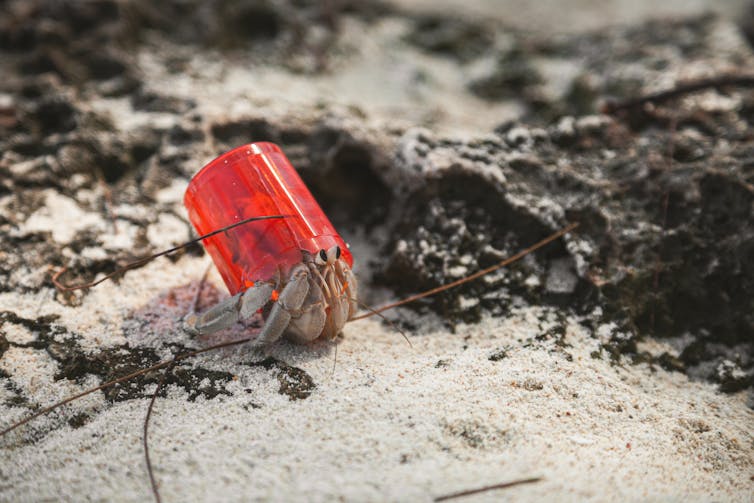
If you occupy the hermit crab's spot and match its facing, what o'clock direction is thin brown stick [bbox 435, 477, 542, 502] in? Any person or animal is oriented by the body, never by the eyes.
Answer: The thin brown stick is roughly at 12 o'clock from the hermit crab.

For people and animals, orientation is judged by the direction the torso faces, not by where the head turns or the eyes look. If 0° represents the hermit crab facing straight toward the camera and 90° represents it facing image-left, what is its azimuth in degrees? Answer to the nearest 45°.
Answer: approximately 315°

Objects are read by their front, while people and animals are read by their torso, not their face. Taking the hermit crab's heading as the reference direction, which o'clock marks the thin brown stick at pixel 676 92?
The thin brown stick is roughly at 9 o'clock from the hermit crab.
